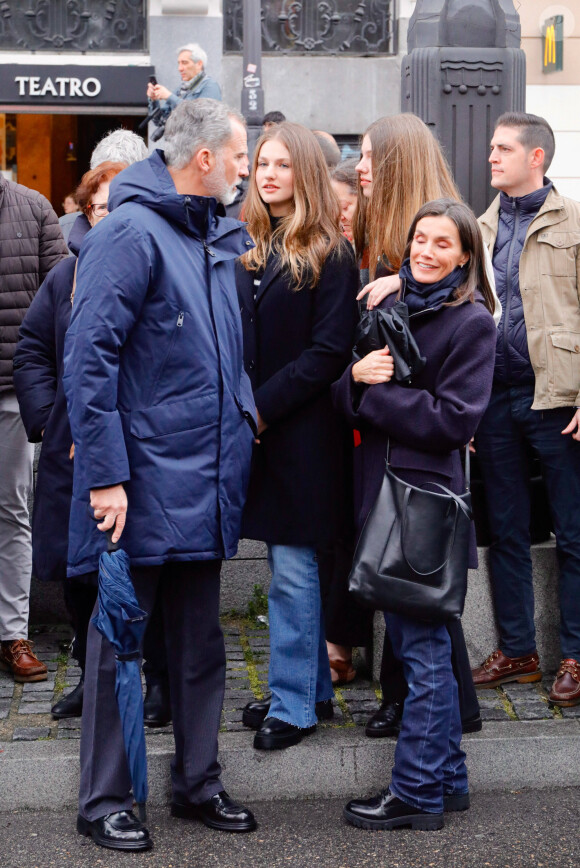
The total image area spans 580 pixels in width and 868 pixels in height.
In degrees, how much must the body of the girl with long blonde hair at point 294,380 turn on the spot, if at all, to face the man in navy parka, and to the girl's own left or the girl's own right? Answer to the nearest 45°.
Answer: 0° — they already face them

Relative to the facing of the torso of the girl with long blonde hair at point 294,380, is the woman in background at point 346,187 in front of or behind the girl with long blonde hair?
behind

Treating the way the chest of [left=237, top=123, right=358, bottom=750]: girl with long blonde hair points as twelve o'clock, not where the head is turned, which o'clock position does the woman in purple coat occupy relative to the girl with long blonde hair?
The woman in purple coat is roughly at 9 o'clock from the girl with long blonde hair.

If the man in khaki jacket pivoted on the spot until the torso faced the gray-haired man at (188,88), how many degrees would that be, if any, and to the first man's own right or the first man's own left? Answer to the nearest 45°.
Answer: approximately 90° to the first man's own right

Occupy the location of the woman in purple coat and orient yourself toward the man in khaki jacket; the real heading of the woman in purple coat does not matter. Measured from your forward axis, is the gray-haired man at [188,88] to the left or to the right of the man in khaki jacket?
left

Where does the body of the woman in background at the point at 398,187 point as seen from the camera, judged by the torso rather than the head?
to the viewer's left

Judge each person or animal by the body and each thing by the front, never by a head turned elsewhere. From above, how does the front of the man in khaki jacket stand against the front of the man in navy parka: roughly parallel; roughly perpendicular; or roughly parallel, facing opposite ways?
roughly perpendicular

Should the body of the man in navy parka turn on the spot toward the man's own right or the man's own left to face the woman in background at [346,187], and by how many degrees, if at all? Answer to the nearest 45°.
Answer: approximately 90° to the man's own left

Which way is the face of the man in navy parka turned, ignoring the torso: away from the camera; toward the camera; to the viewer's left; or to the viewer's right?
to the viewer's right
